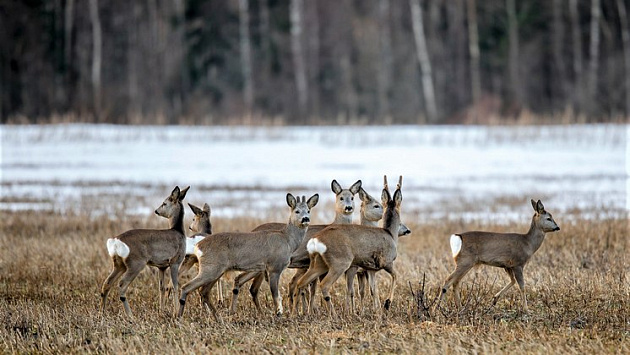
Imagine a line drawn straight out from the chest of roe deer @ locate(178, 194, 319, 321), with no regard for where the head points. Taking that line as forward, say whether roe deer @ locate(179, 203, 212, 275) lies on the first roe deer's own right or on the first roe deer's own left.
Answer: on the first roe deer's own left

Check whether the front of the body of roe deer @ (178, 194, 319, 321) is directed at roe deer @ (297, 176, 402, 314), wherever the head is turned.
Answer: yes

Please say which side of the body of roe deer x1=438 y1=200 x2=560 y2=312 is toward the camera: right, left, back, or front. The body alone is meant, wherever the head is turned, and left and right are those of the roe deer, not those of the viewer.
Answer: right

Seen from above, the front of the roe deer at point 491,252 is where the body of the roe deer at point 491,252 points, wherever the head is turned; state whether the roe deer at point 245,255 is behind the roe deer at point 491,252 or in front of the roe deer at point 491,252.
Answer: behind

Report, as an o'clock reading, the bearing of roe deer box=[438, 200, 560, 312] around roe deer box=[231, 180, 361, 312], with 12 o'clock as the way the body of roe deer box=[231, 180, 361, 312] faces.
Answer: roe deer box=[438, 200, 560, 312] is roughly at 12 o'clock from roe deer box=[231, 180, 361, 312].

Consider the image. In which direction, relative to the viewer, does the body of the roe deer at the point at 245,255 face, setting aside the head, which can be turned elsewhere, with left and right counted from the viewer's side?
facing to the right of the viewer

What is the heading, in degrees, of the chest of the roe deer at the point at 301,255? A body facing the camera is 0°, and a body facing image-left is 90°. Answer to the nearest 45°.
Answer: approximately 270°
